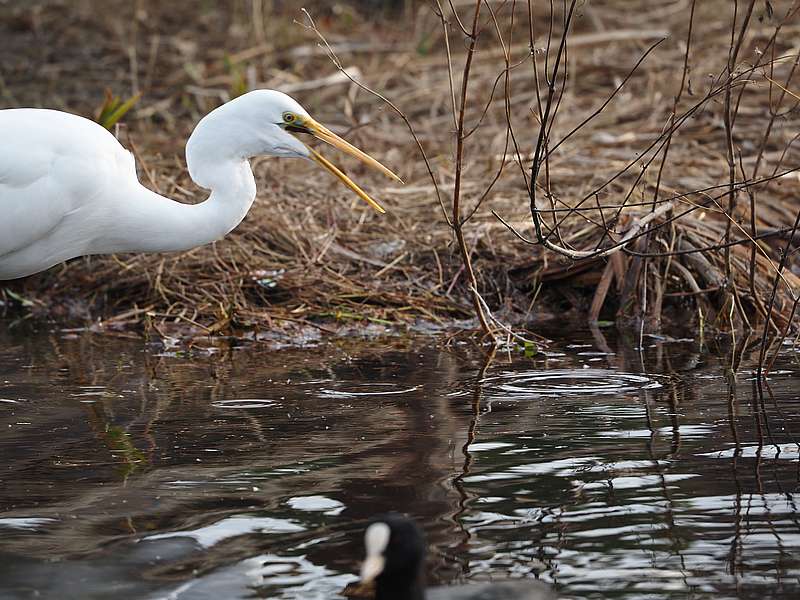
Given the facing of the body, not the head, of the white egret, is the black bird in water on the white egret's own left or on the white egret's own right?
on the white egret's own right

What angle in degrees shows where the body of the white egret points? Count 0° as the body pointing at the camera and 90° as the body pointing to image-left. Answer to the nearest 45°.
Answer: approximately 270°
